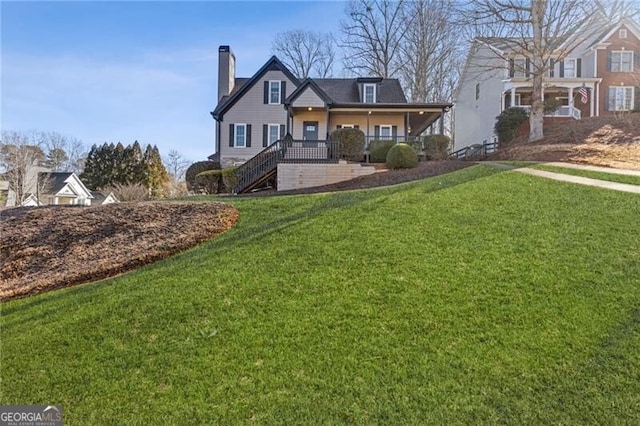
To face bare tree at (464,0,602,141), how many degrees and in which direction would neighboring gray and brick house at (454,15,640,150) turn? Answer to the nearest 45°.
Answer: approximately 45° to its right

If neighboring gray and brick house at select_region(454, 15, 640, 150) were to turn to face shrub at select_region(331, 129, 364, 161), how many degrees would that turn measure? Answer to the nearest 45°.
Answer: approximately 90° to its right

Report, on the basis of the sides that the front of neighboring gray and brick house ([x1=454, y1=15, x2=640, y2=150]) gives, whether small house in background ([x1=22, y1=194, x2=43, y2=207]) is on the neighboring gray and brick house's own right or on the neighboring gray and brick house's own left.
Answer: on the neighboring gray and brick house's own right

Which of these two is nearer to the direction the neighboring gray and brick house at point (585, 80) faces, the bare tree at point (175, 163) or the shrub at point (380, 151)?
the shrub

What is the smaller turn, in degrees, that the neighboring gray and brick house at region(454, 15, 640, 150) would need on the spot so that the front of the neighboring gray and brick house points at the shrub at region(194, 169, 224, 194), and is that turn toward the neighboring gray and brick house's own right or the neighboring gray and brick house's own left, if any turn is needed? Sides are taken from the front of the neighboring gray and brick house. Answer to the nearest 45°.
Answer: approximately 90° to the neighboring gray and brick house's own right

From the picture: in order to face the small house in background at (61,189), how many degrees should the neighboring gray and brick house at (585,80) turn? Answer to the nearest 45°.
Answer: approximately 135° to its right

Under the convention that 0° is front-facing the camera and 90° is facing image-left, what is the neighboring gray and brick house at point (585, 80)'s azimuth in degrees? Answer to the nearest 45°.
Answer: approximately 315°

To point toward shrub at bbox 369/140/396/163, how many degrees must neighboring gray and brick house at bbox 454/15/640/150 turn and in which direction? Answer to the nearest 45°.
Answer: approximately 90° to its right

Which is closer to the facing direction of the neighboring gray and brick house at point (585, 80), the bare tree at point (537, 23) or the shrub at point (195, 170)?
the bare tree

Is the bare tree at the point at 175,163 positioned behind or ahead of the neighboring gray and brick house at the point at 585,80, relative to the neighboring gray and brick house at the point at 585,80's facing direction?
behind

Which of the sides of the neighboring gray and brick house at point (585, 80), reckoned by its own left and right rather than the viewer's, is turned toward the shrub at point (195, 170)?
right
